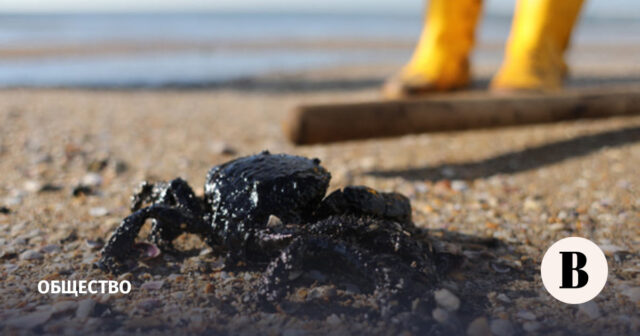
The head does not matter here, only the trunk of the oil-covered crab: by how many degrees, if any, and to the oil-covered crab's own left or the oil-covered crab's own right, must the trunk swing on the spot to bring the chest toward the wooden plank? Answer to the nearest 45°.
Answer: approximately 135° to the oil-covered crab's own left

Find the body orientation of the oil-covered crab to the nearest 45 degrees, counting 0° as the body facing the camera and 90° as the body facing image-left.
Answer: approximately 0°
